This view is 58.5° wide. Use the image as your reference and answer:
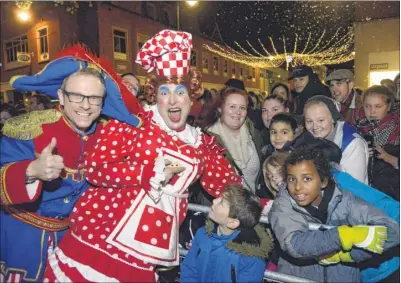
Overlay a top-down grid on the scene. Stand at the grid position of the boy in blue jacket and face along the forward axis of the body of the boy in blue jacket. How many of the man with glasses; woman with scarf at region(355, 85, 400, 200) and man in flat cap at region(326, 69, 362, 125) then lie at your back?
2

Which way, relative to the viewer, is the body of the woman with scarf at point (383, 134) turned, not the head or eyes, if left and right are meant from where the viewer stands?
facing the viewer and to the left of the viewer

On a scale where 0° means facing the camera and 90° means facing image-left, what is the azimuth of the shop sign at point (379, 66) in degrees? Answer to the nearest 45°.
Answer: approximately 0°

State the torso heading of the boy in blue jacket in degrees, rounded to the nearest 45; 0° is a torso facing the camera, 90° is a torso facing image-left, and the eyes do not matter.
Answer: approximately 45°

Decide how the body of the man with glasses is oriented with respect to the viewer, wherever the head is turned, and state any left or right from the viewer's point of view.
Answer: facing the viewer and to the right of the viewer

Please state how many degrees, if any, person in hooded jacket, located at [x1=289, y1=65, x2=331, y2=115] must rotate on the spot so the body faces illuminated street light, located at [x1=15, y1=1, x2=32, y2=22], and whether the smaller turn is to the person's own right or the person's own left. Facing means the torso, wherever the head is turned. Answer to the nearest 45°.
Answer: approximately 90° to the person's own right

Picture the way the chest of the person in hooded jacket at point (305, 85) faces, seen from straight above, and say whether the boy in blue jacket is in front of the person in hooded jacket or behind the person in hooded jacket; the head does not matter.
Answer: in front

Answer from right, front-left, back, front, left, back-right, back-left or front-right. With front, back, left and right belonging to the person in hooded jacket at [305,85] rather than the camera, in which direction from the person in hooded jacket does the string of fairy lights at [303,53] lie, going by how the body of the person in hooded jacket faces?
back-right

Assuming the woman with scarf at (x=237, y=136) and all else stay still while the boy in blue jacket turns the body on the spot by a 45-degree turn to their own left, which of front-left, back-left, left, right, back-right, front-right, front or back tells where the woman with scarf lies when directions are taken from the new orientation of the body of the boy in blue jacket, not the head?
back

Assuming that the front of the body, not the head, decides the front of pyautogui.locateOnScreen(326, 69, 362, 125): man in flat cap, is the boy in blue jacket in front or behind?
in front

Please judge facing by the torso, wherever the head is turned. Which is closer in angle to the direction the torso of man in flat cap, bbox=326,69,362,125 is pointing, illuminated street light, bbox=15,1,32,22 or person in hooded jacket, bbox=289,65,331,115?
the person in hooded jacket

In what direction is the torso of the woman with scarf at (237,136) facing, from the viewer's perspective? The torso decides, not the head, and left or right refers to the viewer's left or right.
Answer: facing the viewer

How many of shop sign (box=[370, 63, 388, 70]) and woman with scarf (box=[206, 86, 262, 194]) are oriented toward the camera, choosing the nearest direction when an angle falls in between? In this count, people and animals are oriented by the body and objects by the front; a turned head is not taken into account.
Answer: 2

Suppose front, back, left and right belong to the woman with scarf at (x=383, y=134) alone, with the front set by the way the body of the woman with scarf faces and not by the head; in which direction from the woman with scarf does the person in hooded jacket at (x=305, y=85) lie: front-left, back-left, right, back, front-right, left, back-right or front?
right
